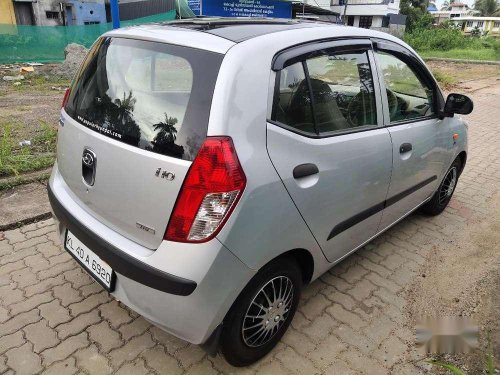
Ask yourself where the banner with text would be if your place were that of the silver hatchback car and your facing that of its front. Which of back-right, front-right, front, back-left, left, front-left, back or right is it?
front-left

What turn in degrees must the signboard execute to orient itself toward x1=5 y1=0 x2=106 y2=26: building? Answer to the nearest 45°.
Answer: approximately 135° to its right

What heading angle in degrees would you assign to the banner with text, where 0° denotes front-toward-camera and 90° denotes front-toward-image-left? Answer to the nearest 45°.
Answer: approximately 0°

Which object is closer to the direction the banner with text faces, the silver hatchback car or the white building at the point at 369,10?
the silver hatchback car

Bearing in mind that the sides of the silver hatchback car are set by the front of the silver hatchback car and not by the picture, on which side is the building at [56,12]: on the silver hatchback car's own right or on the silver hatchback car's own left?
on the silver hatchback car's own left

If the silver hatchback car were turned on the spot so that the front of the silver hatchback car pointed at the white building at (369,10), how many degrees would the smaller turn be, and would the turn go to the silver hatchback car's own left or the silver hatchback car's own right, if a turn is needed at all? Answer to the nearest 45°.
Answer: approximately 45° to the silver hatchback car's own left

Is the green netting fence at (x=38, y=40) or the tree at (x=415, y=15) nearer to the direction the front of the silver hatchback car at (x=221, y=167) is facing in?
the tree

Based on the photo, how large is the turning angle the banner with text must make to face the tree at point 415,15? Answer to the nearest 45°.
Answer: approximately 135° to its left

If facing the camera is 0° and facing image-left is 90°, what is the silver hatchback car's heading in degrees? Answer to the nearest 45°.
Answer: approximately 225°

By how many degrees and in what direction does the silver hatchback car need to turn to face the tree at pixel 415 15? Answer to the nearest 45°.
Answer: approximately 45° to its left

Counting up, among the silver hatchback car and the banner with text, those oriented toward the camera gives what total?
1

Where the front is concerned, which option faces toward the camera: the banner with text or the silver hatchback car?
the banner with text

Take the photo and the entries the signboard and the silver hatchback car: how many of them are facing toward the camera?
1

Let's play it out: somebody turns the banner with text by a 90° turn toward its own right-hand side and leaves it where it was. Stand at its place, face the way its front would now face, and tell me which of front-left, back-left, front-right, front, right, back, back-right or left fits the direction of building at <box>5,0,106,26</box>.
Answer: front-right
